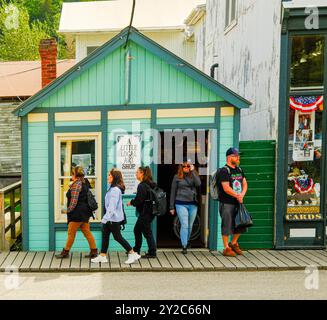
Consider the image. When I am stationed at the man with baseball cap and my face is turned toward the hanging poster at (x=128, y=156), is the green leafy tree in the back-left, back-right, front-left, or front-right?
front-right

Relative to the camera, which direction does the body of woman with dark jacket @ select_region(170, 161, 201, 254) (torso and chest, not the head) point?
toward the camera

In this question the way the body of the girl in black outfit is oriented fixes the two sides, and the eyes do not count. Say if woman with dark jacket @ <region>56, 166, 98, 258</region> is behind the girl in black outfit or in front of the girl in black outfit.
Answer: in front

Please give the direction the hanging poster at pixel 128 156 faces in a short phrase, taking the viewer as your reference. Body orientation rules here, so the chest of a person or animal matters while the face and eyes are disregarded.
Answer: facing the viewer

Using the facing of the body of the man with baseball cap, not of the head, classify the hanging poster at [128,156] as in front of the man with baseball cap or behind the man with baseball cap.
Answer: behind

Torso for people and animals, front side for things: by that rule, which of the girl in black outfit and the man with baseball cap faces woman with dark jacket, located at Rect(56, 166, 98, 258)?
the girl in black outfit

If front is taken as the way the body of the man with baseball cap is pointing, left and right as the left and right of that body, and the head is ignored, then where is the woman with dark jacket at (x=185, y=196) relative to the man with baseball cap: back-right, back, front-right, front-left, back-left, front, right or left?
back-right

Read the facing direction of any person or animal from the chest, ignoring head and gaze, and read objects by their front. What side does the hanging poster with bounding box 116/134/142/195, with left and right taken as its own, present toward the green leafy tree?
back

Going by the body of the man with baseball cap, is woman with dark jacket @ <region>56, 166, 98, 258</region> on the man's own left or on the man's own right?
on the man's own right

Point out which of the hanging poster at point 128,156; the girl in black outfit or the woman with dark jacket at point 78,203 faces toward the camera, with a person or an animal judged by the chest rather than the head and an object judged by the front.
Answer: the hanging poster

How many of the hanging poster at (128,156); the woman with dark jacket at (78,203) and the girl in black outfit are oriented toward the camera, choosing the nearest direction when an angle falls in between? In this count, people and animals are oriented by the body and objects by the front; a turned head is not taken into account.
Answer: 1

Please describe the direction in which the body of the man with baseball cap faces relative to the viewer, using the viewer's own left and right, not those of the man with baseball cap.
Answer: facing the viewer and to the right of the viewer

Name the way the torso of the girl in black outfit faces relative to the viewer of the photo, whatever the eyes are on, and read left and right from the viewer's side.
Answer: facing to the left of the viewer

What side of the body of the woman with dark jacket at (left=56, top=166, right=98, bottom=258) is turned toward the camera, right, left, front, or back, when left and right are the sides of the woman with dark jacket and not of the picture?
left

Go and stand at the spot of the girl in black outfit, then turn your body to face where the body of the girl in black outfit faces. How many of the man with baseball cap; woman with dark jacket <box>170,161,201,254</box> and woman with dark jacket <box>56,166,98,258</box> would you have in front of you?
1
